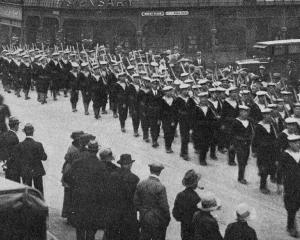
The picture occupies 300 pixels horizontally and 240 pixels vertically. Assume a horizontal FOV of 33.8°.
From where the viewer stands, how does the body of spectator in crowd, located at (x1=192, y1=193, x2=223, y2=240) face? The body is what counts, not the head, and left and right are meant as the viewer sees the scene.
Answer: facing away from the viewer and to the right of the viewer

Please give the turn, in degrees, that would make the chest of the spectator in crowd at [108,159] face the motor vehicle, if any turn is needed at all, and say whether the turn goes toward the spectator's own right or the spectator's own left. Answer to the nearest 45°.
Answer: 0° — they already face it

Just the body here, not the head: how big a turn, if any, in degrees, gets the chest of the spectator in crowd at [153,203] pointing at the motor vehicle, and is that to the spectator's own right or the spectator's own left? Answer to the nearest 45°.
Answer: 0° — they already face it

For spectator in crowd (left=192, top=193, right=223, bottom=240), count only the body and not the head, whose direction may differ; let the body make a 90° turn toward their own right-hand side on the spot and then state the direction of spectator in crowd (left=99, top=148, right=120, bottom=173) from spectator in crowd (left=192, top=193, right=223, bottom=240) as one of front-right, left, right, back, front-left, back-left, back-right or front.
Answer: back

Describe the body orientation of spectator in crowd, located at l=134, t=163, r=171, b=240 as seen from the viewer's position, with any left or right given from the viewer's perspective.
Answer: facing away from the viewer

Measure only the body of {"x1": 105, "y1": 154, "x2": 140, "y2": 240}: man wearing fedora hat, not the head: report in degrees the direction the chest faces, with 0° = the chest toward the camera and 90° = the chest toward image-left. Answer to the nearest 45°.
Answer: approximately 180°
